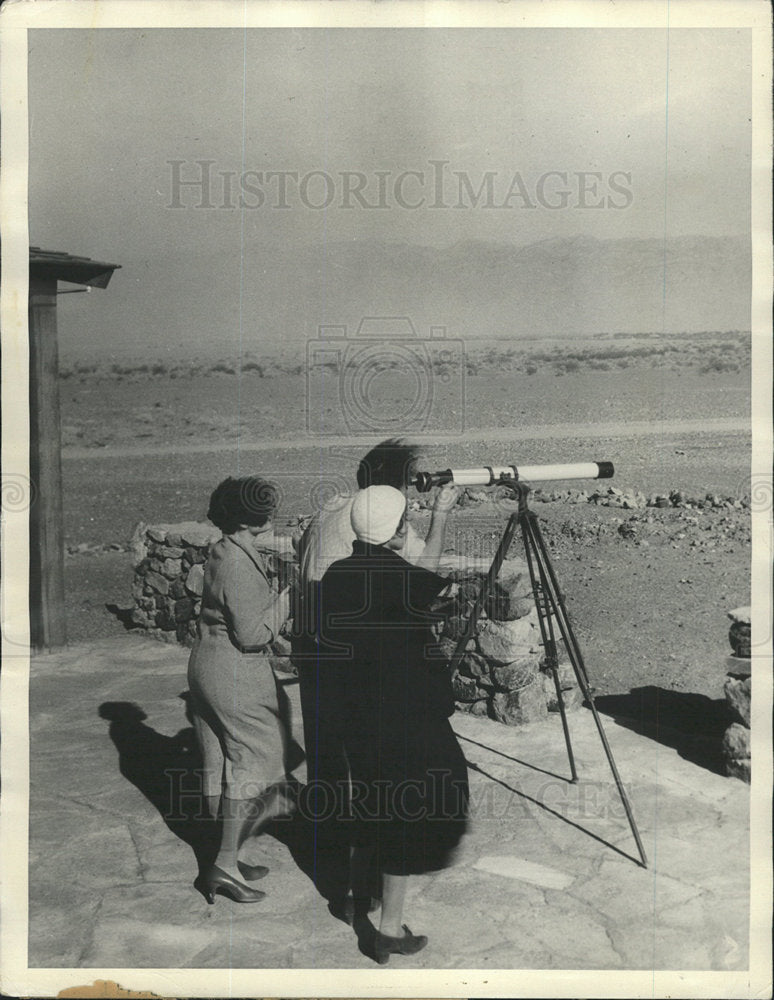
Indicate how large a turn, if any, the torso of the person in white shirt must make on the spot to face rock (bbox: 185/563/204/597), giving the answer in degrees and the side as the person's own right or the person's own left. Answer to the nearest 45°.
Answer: approximately 90° to the person's own left

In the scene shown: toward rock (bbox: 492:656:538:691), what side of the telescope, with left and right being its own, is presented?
left

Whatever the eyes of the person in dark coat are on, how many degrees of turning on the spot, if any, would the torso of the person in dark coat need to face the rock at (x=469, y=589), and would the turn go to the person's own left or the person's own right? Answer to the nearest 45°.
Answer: approximately 45° to the person's own left

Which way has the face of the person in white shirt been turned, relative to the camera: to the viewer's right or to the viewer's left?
to the viewer's right

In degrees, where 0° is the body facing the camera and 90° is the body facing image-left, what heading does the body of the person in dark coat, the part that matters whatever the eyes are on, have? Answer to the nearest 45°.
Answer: approximately 225°

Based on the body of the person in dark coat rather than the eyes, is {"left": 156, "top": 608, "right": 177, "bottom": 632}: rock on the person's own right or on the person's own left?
on the person's own left

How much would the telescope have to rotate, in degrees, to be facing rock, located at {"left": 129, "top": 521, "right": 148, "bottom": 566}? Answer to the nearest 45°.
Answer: approximately 135° to its left

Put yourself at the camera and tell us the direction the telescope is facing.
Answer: facing to the right of the viewer
